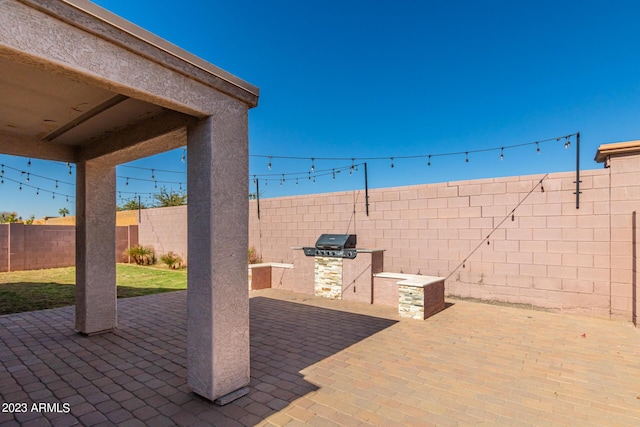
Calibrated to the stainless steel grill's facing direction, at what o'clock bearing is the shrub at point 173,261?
The shrub is roughly at 3 o'clock from the stainless steel grill.

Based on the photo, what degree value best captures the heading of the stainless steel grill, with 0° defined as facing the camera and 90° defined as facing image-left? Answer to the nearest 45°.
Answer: approximately 45°

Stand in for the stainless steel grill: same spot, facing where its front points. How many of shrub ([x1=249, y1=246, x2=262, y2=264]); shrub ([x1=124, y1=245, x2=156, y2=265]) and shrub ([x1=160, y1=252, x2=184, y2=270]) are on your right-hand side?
3

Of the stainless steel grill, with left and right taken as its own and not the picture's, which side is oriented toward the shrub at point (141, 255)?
right

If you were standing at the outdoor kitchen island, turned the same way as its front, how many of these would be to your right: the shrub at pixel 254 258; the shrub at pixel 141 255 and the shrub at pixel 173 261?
3

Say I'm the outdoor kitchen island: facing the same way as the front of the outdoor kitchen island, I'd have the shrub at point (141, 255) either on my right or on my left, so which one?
on my right

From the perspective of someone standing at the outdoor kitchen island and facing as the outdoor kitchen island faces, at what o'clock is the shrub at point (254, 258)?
The shrub is roughly at 3 o'clock from the outdoor kitchen island.

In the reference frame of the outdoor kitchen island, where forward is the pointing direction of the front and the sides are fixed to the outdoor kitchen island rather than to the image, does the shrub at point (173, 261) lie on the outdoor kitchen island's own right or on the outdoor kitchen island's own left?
on the outdoor kitchen island's own right
